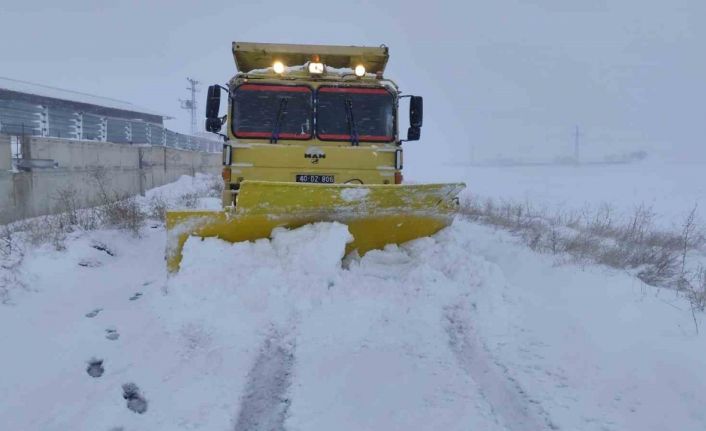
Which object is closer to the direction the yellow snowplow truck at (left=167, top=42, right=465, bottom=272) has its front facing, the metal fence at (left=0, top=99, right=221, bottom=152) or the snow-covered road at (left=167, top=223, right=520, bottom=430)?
the snow-covered road

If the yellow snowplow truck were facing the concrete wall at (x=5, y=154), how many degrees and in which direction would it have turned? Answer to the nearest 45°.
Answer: approximately 135° to its right

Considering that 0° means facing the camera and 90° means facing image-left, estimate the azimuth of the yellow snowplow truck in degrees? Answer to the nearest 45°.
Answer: approximately 0°

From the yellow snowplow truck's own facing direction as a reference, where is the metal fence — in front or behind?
behind

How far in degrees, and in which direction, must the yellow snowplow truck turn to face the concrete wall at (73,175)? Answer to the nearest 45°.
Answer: approximately 135° to its right

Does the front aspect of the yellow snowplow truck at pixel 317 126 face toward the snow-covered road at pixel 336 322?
yes
